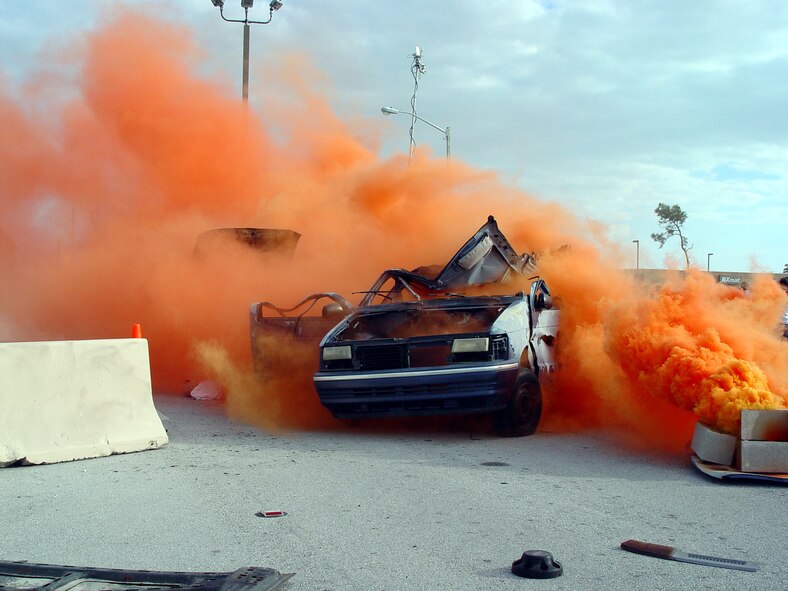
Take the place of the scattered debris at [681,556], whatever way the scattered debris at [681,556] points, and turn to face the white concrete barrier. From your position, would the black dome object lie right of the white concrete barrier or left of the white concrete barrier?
left

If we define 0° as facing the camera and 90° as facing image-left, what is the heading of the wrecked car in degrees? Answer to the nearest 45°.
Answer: approximately 45°

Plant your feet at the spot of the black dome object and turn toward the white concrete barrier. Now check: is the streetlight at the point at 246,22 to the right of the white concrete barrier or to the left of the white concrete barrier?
right

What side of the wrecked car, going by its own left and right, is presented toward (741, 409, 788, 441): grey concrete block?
left

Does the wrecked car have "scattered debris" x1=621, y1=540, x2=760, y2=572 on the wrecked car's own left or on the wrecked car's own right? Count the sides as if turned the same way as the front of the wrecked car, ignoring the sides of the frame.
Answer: on the wrecked car's own left

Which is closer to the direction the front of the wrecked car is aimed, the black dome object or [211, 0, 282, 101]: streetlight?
the black dome object

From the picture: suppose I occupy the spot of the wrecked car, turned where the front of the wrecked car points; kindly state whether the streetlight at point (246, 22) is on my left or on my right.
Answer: on my right

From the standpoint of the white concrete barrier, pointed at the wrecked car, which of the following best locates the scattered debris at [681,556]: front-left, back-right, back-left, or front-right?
front-right

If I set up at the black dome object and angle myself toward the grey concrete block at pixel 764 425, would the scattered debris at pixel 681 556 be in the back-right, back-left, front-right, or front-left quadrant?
front-right

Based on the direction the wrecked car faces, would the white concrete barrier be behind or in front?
in front

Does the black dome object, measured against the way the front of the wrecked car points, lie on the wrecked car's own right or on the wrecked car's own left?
on the wrecked car's own left
